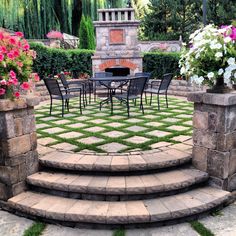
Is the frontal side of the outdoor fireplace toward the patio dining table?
yes

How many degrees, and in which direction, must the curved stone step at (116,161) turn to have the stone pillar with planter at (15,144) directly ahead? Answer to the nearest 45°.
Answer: approximately 90° to its right

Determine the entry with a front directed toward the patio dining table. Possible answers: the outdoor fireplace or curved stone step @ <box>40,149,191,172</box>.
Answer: the outdoor fireplace

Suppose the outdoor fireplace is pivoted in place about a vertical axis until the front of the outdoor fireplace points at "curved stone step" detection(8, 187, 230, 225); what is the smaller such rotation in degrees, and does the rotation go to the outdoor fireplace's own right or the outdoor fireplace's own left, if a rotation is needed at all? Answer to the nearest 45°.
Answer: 0° — it already faces it

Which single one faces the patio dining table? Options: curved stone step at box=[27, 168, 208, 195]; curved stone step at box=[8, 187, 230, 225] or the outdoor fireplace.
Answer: the outdoor fireplace

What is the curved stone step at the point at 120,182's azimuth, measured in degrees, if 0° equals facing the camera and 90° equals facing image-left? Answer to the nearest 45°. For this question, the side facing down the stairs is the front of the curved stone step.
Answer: approximately 0°

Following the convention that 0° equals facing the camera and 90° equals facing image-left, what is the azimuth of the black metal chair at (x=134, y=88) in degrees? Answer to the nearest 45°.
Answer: approximately 135°

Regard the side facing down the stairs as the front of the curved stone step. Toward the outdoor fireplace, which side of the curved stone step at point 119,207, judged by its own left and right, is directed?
back

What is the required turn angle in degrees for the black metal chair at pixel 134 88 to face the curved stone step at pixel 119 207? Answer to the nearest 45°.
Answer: approximately 135° to its left

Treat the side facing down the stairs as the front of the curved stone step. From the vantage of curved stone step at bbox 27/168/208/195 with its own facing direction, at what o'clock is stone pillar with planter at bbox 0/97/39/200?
The stone pillar with planter is roughly at 3 o'clock from the curved stone step.
